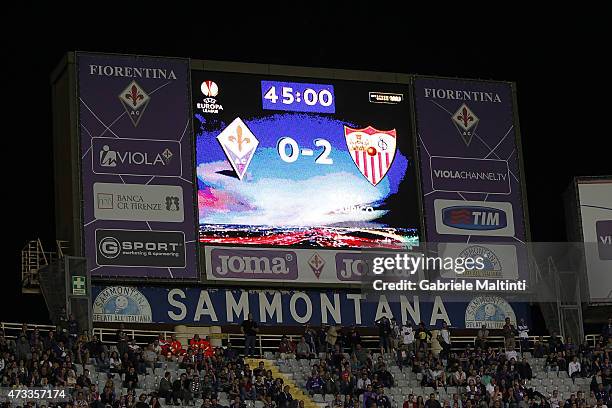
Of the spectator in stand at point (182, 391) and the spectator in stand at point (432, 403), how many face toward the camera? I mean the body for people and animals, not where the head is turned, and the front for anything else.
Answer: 2

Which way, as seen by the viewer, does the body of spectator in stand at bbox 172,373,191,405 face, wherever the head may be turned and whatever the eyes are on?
toward the camera

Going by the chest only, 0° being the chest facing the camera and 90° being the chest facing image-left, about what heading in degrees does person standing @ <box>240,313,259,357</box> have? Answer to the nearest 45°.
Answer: approximately 0°

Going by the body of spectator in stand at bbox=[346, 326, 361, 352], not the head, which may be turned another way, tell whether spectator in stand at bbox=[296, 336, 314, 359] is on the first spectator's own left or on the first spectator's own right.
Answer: on the first spectator's own right

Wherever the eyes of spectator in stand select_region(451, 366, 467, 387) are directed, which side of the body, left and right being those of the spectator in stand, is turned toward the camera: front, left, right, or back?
front

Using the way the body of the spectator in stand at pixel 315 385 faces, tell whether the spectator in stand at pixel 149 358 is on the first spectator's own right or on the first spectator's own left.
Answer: on the first spectator's own right

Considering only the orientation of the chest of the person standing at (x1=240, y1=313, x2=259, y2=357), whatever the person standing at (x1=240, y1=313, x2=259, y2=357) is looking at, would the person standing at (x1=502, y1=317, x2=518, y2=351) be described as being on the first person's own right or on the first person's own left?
on the first person's own left

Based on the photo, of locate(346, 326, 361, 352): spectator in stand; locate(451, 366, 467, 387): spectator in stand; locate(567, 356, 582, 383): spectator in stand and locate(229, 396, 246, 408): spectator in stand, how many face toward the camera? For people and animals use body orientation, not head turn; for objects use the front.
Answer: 4

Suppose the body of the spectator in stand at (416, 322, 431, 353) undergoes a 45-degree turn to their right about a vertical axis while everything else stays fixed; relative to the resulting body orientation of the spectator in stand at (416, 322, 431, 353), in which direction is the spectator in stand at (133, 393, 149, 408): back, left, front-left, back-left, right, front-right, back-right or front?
front

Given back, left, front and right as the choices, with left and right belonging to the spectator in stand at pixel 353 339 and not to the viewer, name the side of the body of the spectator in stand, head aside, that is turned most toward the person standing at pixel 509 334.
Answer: left

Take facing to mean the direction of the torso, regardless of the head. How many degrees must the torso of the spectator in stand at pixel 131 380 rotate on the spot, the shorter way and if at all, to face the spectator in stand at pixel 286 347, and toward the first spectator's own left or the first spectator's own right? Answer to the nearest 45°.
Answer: approximately 135° to the first spectator's own left

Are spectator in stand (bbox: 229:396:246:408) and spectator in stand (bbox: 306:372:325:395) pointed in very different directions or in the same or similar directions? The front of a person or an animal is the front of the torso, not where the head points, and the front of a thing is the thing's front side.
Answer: same or similar directions

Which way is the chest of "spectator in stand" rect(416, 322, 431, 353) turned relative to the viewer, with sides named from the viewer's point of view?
facing the viewer
